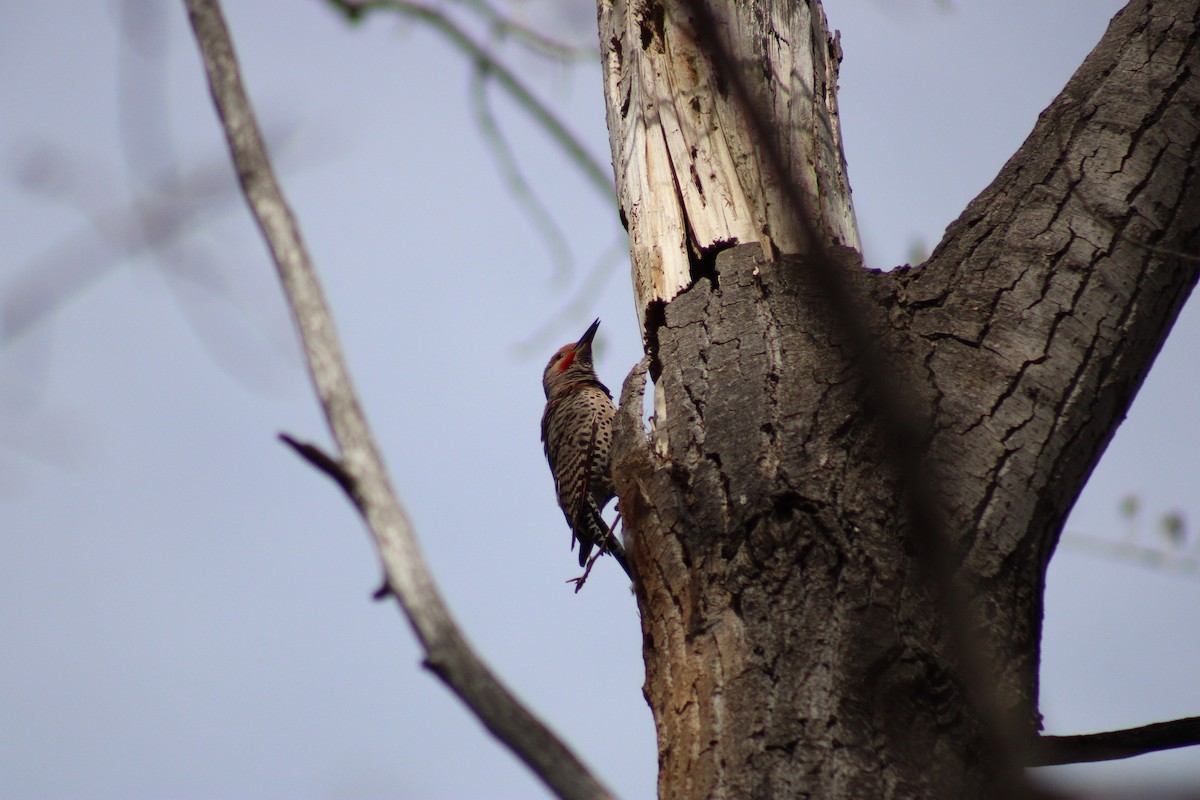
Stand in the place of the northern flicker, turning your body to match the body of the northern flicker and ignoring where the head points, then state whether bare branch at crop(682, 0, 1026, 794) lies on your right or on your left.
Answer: on your right

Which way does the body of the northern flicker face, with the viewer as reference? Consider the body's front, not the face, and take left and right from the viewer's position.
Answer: facing to the right of the viewer

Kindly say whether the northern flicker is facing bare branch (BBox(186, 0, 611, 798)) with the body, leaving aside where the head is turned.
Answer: no

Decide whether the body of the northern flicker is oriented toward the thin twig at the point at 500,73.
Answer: no
